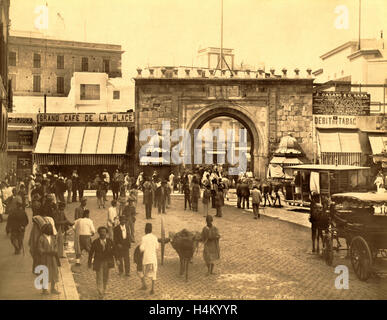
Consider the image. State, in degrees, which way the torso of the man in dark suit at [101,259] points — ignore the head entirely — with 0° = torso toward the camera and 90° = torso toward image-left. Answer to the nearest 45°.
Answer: approximately 0°

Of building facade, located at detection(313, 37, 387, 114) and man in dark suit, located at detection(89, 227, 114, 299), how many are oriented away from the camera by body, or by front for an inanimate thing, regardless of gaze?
0

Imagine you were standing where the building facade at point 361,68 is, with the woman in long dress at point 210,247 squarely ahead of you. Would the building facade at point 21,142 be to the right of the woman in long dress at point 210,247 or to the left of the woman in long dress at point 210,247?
right

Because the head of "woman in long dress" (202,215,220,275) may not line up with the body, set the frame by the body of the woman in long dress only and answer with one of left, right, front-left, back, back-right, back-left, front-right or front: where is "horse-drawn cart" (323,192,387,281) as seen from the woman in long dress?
left

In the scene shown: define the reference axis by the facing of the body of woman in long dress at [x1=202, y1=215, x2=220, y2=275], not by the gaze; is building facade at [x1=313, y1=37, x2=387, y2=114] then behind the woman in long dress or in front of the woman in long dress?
behind

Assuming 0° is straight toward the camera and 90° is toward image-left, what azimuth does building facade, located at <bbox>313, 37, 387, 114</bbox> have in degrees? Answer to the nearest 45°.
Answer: approximately 45°

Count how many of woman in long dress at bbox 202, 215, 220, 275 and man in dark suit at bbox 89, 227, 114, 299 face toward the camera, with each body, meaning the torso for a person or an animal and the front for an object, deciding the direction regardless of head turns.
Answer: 2

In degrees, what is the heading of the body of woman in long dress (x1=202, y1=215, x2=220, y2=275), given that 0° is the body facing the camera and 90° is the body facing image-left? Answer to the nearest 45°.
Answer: approximately 0°

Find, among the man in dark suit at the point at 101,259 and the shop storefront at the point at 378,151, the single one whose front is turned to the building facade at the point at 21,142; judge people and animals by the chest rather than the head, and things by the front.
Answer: the shop storefront
